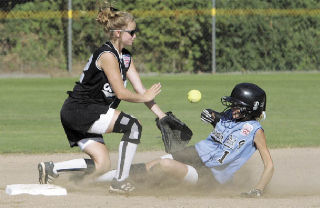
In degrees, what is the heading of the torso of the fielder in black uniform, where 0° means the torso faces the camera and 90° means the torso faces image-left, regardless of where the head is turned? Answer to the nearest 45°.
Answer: approximately 270°

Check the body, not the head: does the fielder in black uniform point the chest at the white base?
no
